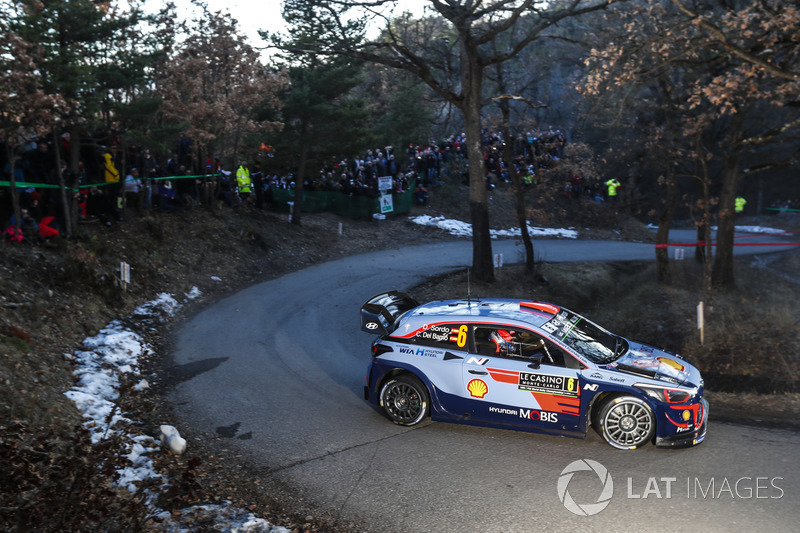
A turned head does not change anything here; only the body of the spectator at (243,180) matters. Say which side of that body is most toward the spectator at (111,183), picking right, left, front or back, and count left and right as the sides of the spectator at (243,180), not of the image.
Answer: right

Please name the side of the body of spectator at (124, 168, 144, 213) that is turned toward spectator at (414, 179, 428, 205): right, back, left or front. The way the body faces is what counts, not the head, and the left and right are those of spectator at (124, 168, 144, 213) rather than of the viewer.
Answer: left

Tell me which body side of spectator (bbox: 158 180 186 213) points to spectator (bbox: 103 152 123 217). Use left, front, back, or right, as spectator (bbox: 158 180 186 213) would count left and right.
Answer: right

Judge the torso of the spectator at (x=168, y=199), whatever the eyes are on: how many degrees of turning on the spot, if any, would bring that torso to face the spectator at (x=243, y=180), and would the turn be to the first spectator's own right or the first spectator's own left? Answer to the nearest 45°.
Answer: approximately 90° to the first spectator's own left

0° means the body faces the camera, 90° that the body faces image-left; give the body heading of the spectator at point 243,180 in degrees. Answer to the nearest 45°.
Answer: approximately 315°

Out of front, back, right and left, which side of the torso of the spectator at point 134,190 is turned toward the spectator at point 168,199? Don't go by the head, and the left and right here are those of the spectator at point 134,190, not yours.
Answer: left

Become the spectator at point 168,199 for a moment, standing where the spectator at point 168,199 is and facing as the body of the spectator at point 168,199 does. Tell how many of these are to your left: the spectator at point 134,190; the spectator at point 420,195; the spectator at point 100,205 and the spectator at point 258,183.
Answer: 2

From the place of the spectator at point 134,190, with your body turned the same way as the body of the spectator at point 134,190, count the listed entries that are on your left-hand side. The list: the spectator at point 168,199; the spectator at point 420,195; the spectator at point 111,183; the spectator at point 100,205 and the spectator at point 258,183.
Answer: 3
